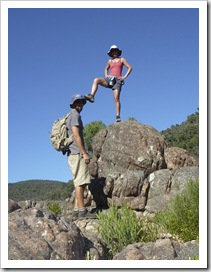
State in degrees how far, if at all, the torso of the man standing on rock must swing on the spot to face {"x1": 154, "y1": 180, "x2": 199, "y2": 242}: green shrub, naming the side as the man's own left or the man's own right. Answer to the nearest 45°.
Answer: approximately 45° to the man's own right

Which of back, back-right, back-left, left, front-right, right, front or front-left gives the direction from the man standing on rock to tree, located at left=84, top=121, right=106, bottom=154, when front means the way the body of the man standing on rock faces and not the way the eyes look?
left

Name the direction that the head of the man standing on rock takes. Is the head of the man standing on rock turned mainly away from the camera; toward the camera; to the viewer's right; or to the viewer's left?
to the viewer's right

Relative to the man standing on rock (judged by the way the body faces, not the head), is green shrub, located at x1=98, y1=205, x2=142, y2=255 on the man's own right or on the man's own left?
on the man's own right

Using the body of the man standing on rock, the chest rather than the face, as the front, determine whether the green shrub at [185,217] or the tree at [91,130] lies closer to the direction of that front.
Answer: the green shrub

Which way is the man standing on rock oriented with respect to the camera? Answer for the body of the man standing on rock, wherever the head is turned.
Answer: to the viewer's right
